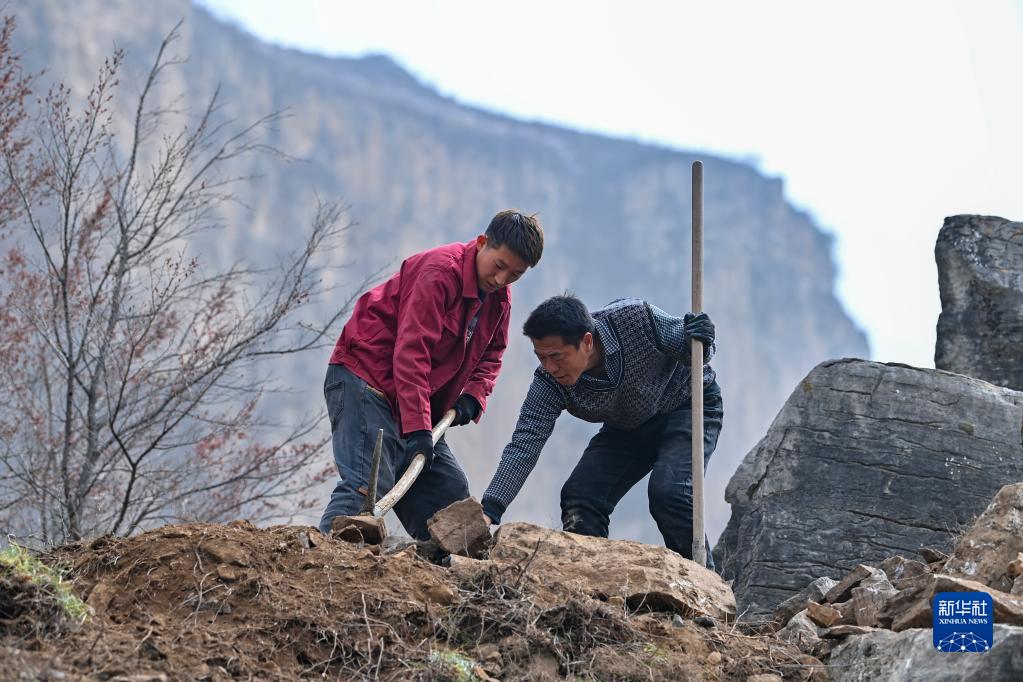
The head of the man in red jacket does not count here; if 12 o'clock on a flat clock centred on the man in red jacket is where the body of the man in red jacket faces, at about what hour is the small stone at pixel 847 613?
The small stone is roughly at 11 o'clock from the man in red jacket.

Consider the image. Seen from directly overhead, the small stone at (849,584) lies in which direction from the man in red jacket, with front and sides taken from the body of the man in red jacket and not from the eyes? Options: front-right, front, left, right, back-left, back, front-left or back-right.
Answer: front-left

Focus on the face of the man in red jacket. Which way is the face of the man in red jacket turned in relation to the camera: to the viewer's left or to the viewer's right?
to the viewer's right

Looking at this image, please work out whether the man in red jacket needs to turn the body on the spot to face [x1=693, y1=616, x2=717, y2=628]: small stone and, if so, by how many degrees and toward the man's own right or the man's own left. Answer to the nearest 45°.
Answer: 0° — they already face it

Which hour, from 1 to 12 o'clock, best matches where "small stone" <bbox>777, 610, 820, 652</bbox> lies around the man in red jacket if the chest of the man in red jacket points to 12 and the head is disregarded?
The small stone is roughly at 11 o'clock from the man in red jacket.

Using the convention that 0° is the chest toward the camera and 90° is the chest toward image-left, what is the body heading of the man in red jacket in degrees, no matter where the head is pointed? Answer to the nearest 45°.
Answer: approximately 315°

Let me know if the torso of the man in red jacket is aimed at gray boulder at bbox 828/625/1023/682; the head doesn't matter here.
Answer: yes
